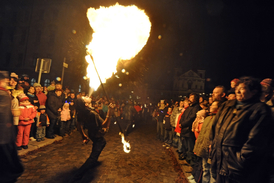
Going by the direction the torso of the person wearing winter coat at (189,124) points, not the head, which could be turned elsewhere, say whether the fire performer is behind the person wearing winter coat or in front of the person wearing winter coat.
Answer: in front

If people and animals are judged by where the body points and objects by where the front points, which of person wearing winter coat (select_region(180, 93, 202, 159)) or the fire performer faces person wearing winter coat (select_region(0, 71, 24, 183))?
person wearing winter coat (select_region(180, 93, 202, 159))

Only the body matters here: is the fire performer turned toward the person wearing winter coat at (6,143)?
no

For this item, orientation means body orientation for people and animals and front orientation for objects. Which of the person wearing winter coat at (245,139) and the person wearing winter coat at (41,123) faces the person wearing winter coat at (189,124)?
the person wearing winter coat at (41,123)

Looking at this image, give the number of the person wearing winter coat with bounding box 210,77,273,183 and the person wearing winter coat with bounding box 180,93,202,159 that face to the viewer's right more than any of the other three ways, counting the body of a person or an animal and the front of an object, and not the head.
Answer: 0

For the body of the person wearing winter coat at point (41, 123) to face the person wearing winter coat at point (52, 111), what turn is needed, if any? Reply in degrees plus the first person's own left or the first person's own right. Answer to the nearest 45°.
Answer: approximately 90° to the first person's own left

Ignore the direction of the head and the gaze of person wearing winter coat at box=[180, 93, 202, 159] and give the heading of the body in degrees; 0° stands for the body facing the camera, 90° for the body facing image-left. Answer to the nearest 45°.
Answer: approximately 45°

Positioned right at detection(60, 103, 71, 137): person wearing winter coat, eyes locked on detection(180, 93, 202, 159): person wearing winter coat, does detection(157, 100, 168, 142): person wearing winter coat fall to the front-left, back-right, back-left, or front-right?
front-left

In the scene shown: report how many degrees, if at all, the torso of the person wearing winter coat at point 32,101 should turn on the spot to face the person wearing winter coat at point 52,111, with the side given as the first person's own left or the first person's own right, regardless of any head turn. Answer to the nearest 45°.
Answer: approximately 45° to the first person's own left

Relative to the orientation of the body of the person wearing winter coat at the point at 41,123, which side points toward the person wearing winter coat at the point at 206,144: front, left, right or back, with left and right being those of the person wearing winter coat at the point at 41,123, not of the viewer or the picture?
front

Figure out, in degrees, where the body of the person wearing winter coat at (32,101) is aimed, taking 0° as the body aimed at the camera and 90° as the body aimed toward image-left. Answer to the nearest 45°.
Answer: approximately 315°

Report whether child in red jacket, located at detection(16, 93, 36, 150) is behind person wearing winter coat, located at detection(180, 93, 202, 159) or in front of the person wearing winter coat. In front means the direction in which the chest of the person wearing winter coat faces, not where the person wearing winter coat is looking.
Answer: in front

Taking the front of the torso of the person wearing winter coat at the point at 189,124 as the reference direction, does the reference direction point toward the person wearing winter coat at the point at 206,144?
no
